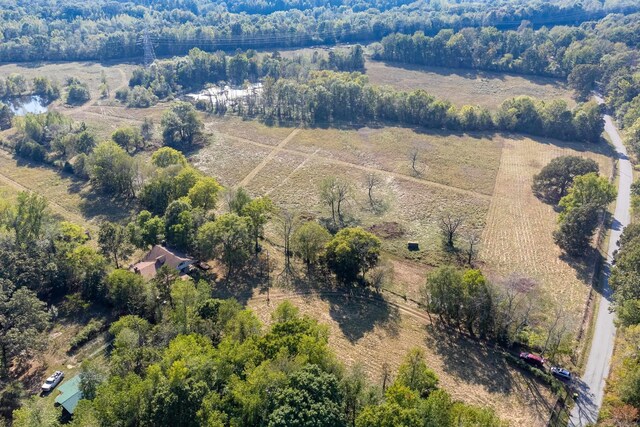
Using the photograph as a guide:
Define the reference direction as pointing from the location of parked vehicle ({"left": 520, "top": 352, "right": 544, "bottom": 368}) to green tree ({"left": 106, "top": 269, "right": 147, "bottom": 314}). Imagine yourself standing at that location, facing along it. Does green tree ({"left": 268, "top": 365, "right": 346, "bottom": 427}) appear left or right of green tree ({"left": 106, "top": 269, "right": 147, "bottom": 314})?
left

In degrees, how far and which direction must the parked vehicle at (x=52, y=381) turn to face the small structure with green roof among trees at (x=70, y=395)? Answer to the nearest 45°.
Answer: approximately 45° to its left

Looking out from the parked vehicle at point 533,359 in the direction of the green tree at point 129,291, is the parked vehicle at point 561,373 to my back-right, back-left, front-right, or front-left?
back-left
